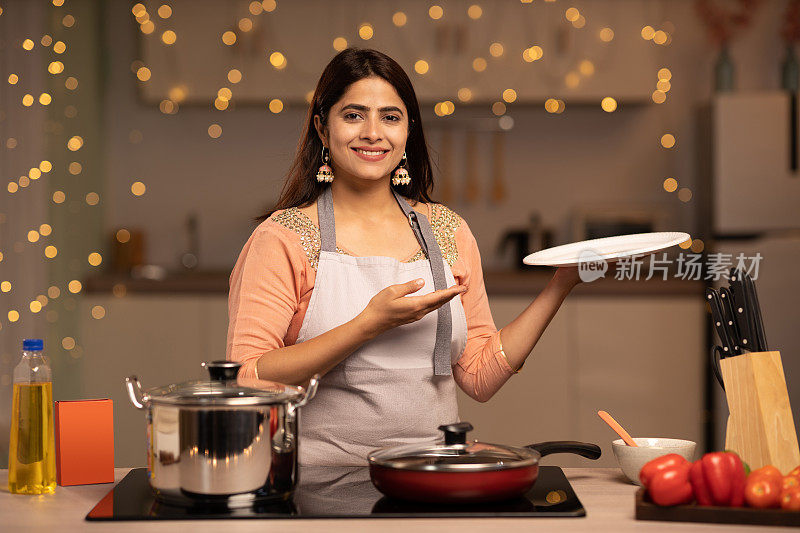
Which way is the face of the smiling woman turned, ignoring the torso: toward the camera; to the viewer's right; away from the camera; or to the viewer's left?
toward the camera

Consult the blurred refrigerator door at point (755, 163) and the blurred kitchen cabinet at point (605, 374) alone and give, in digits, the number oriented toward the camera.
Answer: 2

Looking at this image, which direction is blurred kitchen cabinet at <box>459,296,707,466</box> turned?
toward the camera

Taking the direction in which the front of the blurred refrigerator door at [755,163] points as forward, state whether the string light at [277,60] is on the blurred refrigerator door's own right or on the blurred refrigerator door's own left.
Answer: on the blurred refrigerator door's own right

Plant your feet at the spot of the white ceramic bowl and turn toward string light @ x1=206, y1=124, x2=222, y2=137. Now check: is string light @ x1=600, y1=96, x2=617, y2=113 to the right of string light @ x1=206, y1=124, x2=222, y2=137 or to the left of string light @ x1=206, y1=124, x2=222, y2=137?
right

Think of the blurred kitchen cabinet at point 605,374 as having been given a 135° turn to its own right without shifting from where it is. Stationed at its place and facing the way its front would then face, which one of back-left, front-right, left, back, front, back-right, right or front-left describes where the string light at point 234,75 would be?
front-left

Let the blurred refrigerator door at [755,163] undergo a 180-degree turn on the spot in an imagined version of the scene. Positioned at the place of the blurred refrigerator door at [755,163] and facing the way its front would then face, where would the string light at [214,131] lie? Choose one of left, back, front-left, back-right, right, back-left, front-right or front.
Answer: left

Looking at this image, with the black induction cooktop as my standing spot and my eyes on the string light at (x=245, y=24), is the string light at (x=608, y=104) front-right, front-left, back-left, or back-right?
front-right

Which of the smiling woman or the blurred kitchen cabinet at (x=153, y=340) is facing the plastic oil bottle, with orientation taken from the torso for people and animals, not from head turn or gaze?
the blurred kitchen cabinet

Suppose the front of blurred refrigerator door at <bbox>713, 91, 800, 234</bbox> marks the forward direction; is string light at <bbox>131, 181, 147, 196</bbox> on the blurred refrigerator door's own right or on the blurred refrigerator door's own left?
on the blurred refrigerator door's own right

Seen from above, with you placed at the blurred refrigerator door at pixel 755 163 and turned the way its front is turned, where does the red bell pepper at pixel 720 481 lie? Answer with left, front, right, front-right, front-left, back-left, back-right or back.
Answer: front

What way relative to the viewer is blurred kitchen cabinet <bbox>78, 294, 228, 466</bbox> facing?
toward the camera

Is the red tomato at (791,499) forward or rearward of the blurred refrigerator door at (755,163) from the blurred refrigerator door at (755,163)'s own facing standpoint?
forward

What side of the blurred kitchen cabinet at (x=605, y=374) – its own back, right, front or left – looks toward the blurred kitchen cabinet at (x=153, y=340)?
right

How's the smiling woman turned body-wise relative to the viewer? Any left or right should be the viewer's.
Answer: facing the viewer and to the right of the viewer

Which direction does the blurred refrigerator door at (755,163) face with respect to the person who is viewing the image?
facing the viewer

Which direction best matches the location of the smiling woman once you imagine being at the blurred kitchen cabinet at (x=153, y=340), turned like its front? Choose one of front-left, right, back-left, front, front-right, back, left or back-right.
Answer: front
